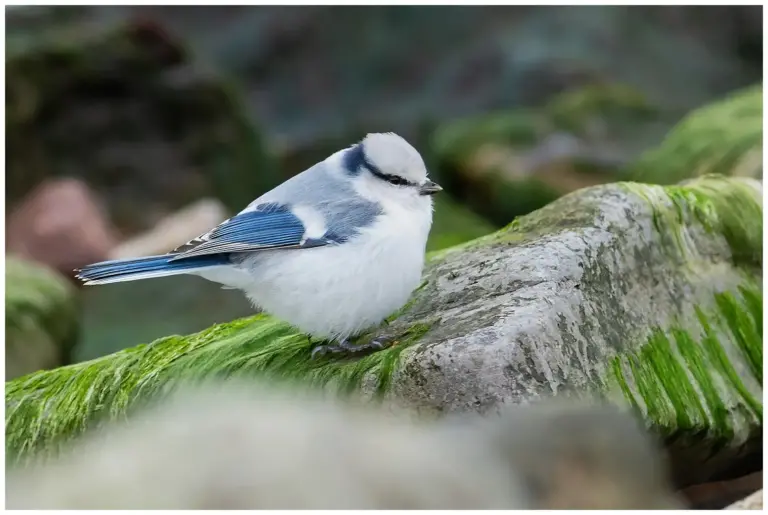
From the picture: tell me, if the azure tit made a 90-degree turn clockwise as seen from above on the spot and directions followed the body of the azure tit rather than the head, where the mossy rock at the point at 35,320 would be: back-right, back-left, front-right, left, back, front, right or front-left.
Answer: back-right

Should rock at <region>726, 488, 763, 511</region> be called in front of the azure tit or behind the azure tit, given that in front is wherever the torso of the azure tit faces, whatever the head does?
in front

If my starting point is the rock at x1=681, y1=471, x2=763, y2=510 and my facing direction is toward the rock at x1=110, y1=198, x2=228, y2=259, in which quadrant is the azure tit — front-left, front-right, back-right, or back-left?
front-left

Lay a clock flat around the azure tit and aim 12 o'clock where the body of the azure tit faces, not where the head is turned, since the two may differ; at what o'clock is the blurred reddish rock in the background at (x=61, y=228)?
The blurred reddish rock in the background is roughly at 8 o'clock from the azure tit.

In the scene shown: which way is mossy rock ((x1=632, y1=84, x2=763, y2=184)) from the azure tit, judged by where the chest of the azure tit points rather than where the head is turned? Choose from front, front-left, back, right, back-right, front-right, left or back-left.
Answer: front-left

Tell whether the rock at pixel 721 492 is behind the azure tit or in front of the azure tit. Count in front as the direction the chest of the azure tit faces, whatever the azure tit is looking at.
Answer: in front

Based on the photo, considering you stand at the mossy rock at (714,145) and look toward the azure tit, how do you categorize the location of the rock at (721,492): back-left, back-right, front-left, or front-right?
front-left

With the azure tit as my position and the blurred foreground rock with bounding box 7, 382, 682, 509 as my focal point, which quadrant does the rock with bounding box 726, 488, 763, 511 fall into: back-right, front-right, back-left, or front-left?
front-left

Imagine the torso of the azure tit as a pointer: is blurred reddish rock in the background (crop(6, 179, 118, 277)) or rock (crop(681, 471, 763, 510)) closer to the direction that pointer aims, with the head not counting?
the rock

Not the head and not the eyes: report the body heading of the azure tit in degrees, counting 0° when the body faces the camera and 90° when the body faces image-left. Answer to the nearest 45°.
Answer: approximately 270°

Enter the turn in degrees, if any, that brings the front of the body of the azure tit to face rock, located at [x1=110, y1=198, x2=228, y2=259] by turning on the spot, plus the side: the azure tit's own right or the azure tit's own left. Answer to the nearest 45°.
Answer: approximately 90° to the azure tit's own left

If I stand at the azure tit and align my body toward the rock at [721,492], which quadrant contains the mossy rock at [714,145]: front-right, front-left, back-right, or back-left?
front-left
